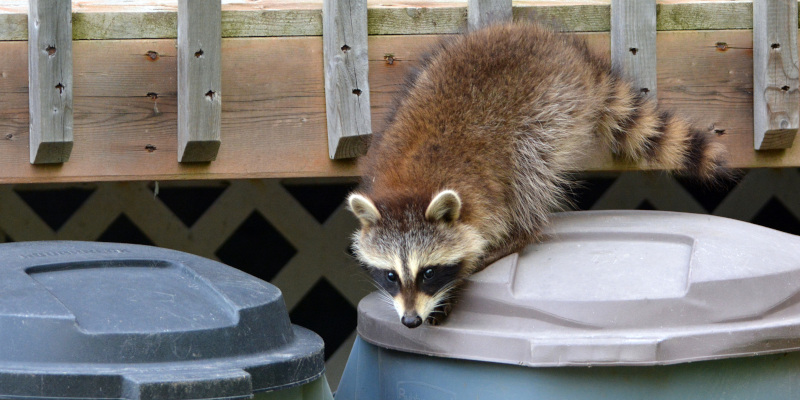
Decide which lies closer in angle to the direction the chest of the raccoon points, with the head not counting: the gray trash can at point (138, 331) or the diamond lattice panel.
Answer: the gray trash can

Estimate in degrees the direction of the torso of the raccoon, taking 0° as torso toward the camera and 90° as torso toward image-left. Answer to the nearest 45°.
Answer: approximately 45°
